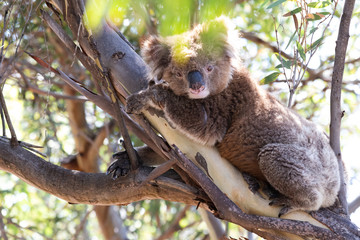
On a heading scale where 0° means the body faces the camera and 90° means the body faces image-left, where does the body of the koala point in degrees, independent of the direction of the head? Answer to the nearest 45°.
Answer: approximately 90°
